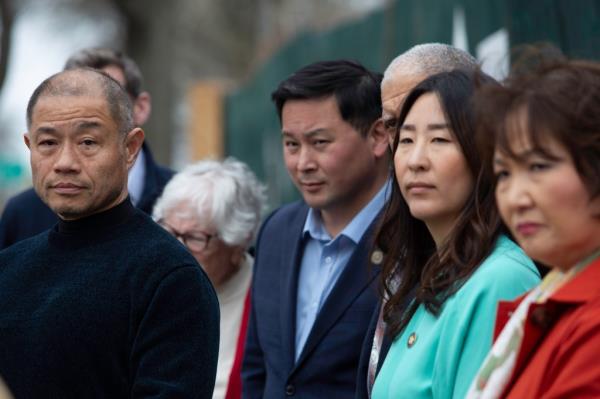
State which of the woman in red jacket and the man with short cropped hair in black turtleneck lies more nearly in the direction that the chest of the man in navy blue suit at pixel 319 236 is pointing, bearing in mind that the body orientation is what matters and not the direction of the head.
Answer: the man with short cropped hair in black turtleneck

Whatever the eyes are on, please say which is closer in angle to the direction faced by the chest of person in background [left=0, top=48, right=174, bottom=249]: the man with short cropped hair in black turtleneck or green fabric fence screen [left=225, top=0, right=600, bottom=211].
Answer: the man with short cropped hair in black turtleneck

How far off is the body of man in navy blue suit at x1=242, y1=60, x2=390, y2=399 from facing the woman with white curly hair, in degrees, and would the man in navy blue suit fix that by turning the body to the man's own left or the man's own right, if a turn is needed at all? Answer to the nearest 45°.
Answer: approximately 90° to the man's own right

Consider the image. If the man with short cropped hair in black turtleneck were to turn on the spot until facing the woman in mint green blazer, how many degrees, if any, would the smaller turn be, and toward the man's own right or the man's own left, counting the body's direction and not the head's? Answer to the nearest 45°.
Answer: approximately 135° to the man's own left

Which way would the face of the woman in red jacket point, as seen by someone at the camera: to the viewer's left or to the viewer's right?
to the viewer's left

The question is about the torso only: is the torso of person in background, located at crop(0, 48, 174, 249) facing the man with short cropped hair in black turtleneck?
yes
